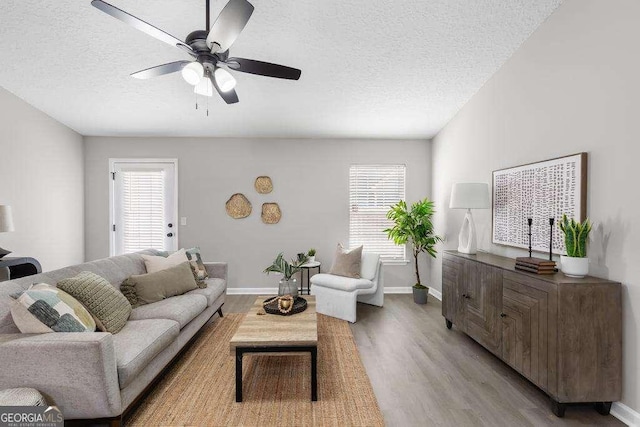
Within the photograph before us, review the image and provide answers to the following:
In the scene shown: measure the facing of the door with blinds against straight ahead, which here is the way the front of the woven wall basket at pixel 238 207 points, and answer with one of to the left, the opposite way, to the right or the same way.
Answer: the same way

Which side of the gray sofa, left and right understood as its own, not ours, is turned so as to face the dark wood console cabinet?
front

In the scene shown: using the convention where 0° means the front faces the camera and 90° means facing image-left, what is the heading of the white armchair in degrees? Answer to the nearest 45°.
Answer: approximately 45°

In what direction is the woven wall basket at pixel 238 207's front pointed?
toward the camera

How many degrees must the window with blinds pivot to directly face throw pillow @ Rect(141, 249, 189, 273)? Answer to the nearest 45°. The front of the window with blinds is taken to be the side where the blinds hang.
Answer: approximately 45° to its right

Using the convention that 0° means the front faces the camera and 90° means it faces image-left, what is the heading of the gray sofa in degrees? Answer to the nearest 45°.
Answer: approximately 315°

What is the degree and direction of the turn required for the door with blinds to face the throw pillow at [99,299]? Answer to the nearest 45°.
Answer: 0° — it already faces it

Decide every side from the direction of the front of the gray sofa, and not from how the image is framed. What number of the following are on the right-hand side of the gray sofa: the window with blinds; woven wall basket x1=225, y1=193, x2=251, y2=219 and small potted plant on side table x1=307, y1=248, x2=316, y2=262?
0

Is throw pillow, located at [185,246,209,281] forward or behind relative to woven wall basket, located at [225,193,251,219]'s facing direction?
forward

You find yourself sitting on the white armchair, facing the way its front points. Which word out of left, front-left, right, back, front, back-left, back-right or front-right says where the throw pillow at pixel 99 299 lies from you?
front

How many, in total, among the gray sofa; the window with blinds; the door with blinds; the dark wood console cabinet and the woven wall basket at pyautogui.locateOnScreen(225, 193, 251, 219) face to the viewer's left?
1

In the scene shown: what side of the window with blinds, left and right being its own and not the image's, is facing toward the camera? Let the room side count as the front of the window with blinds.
front

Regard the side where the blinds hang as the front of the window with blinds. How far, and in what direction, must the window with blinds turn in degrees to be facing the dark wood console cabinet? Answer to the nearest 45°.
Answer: approximately 45° to its left

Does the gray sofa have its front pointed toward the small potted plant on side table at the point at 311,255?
no

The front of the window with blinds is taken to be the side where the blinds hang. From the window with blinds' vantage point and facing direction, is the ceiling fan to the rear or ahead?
ahead

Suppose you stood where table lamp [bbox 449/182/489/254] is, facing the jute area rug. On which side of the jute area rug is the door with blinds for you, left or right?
right

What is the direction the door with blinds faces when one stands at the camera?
facing the viewer

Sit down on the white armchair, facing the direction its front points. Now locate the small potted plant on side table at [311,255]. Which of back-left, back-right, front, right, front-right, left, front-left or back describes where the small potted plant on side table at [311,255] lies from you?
right

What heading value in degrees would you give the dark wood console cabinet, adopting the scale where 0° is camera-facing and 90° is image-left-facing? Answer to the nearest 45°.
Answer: approximately 90°
